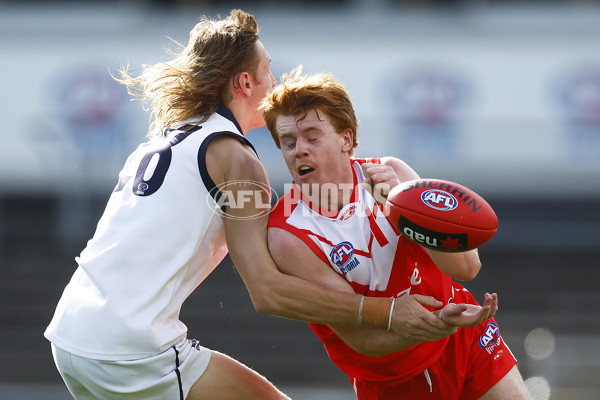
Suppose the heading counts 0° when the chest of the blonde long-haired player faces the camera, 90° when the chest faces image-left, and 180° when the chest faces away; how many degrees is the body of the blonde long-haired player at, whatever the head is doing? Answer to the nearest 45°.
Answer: approximately 225°

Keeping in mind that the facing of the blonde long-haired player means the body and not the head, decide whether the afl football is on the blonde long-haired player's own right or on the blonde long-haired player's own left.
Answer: on the blonde long-haired player's own right
